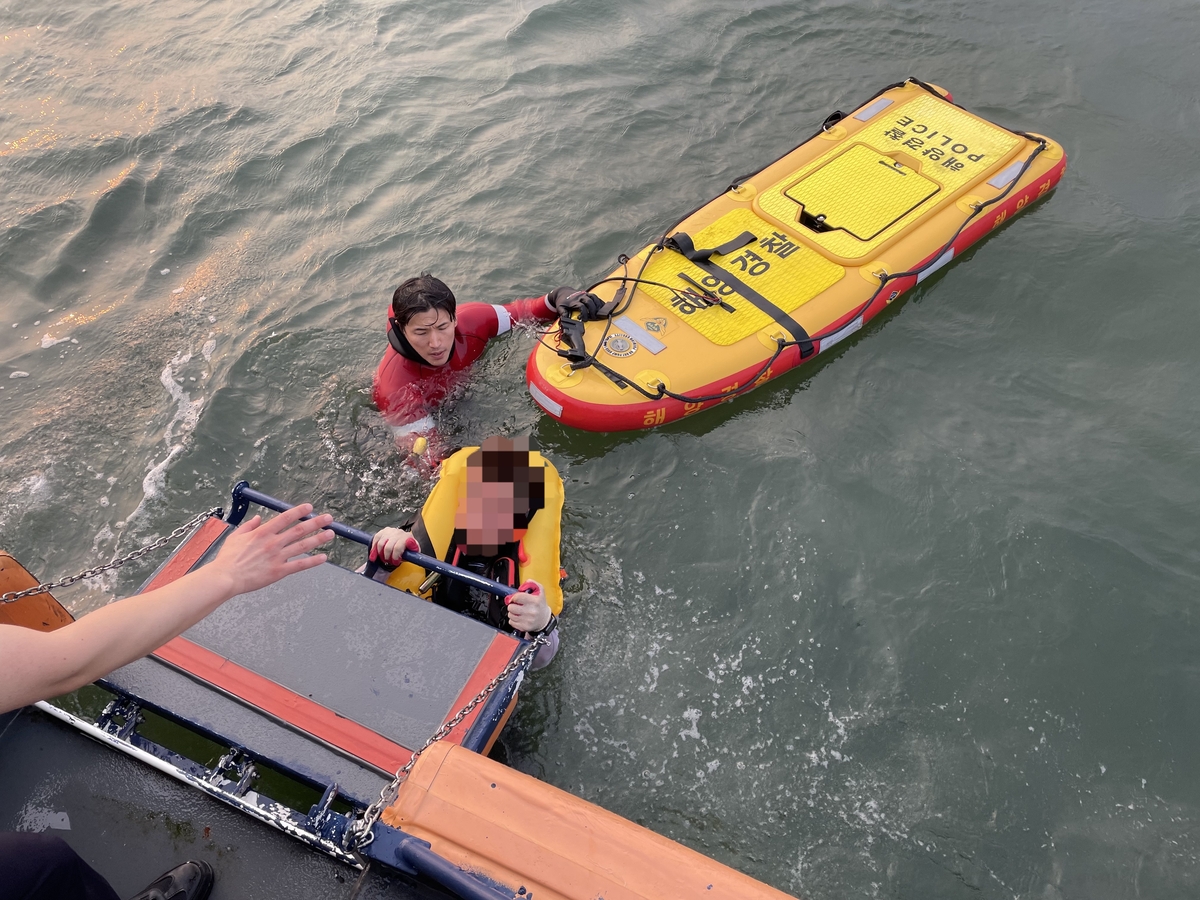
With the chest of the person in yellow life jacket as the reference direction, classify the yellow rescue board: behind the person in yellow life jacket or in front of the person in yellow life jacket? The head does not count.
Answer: behind

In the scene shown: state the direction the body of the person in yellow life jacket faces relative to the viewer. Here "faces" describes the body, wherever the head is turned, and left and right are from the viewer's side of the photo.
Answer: facing the viewer and to the left of the viewer

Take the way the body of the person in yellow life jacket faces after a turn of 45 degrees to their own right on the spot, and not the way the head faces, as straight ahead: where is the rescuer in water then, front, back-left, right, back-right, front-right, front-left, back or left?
right

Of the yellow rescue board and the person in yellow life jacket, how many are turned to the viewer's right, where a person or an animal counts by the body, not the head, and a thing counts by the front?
0
